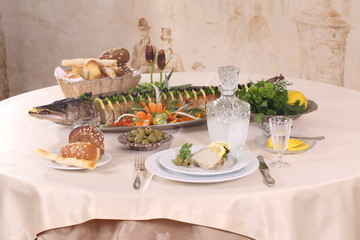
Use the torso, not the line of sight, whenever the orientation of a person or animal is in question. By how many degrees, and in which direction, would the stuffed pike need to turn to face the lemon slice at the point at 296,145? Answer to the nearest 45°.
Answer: approximately 135° to its left

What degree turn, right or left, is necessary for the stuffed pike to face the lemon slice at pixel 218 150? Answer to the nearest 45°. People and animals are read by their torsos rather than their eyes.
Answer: approximately 135° to its left

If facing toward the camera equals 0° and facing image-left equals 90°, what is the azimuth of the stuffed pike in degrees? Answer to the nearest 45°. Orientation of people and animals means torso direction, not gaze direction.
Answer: approximately 90°

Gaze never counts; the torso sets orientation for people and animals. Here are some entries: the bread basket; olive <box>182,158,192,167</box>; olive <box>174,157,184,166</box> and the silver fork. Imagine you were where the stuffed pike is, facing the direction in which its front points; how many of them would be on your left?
3

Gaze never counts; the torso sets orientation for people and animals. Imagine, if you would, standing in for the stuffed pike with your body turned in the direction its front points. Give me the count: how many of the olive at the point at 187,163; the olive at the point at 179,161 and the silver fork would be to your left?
3

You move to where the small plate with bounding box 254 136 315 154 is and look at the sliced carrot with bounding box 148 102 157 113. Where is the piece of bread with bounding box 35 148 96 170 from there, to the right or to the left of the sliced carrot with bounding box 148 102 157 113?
left

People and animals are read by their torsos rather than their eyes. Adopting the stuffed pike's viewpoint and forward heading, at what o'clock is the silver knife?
The silver knife is roughly at 8 o'clock from the stuffed pike.

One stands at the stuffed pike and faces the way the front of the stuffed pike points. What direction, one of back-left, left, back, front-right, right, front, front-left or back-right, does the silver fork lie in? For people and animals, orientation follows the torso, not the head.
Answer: left

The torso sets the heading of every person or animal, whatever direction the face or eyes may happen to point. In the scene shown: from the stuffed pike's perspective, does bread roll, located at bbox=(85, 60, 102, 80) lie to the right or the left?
on its right
